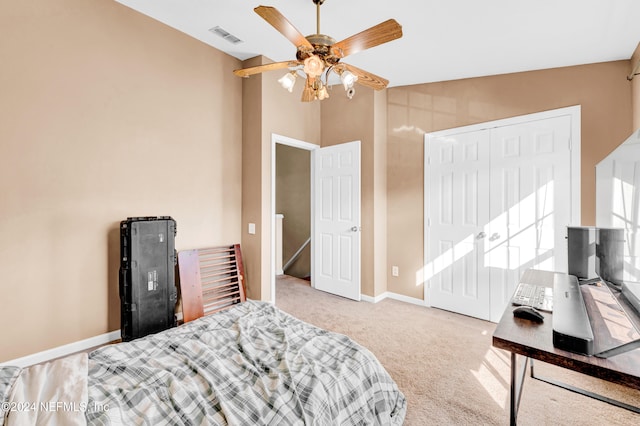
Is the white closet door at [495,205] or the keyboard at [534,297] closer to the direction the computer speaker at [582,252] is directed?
the keyboard

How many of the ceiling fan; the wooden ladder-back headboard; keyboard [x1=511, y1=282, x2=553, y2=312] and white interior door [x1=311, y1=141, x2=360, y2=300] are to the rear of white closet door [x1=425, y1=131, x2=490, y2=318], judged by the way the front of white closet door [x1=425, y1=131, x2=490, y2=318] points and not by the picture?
0

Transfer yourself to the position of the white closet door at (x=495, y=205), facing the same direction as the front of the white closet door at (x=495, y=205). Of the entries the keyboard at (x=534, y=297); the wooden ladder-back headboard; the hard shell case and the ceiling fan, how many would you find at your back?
0

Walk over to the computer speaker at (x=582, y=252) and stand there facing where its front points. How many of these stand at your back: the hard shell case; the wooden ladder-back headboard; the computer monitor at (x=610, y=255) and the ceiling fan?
0

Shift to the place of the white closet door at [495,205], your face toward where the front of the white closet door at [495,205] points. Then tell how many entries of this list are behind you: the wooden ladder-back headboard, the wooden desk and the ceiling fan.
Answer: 0

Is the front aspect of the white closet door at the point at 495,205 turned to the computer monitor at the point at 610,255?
no

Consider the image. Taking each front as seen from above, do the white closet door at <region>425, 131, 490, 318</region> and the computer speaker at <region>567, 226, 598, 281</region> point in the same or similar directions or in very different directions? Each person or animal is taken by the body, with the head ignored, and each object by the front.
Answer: same or similar directions

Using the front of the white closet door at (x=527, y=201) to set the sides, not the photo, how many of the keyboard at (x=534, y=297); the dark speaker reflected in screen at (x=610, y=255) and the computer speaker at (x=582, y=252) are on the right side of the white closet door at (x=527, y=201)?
0

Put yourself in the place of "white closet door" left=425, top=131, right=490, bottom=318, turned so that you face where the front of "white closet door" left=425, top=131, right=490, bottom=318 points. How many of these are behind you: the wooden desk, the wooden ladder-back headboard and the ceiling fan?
0

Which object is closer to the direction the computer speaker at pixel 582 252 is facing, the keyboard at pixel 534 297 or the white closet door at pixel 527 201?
the keyboard

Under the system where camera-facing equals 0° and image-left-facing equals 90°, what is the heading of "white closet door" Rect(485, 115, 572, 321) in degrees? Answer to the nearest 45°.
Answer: approximately 45°

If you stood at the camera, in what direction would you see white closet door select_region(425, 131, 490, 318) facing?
facing the viewer and to the left of the viewer

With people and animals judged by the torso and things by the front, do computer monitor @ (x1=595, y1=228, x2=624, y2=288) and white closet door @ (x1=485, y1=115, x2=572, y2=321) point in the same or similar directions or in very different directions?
same or similar directions

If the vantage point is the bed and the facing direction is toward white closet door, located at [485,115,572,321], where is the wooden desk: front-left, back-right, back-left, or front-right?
front-right

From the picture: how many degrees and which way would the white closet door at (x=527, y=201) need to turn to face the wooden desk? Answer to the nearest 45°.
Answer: approximately 45° to its left

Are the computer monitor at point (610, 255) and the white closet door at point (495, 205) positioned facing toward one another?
no
